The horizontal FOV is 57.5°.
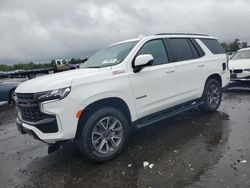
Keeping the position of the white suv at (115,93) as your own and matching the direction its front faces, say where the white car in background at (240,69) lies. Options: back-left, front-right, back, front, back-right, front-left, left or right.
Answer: back

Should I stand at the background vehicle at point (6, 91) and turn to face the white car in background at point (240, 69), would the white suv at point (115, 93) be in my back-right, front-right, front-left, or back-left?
front-right

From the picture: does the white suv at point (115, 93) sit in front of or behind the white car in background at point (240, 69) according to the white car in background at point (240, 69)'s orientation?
in front

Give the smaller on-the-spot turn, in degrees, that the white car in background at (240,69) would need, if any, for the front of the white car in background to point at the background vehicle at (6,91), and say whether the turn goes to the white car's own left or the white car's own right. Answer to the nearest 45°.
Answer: approximately 45° to the white car's own right

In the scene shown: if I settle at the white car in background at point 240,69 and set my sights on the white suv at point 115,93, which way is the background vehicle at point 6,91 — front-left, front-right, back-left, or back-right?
front-right

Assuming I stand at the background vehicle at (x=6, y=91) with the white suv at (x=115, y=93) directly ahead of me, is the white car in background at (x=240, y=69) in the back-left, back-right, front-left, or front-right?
front-left

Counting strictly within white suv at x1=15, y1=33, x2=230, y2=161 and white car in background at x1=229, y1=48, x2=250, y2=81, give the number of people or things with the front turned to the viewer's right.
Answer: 0

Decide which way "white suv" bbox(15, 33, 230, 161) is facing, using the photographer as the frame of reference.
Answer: facing the viewer and to the left of the viewer
